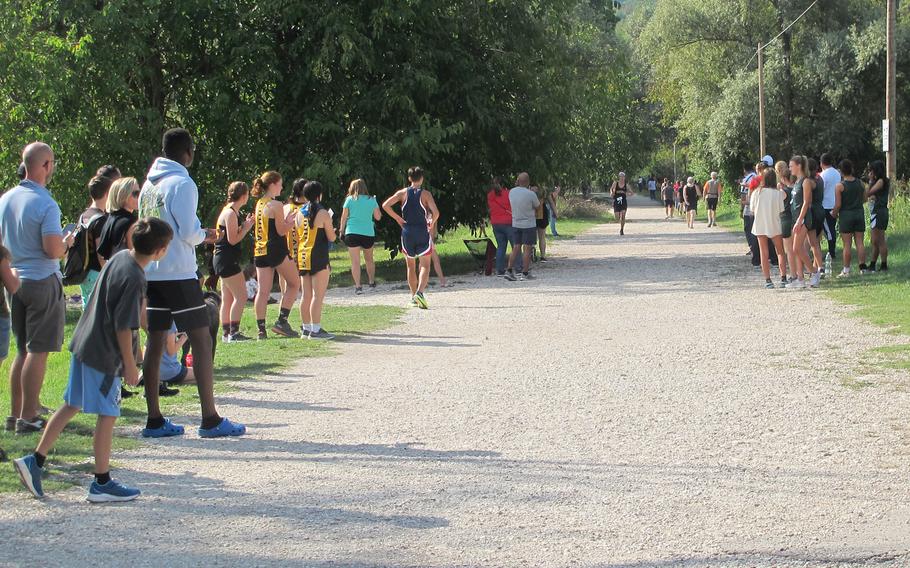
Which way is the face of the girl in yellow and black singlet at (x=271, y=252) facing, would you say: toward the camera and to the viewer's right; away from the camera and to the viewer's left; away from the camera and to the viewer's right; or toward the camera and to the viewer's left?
away from the camera and to the viewer's right

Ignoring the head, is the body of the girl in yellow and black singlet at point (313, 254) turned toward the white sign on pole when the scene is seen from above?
yes

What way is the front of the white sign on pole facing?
toward the camera

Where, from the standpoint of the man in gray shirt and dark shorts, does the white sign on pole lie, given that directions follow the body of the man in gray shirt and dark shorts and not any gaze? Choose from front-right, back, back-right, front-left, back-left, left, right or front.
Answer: front

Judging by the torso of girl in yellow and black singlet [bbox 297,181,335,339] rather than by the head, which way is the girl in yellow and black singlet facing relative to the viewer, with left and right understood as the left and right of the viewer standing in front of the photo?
facing away from the viewer and to the right of the viewer

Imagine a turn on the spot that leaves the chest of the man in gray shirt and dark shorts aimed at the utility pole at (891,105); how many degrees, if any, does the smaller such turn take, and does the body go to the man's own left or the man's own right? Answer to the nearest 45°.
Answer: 0° — they already face it

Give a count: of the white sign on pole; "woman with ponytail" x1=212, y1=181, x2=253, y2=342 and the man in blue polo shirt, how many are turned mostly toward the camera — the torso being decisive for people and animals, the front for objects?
1

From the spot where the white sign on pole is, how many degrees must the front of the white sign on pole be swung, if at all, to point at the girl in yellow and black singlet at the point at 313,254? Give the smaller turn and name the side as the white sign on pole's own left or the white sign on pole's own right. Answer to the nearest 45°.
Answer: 0° — it already faces them

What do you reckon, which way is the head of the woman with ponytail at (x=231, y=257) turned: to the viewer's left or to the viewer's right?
to the viewer's right

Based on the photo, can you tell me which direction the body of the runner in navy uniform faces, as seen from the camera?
away from the camera

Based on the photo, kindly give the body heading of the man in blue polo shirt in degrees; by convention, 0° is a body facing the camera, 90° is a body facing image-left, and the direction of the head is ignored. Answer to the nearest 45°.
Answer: approximately 225°
